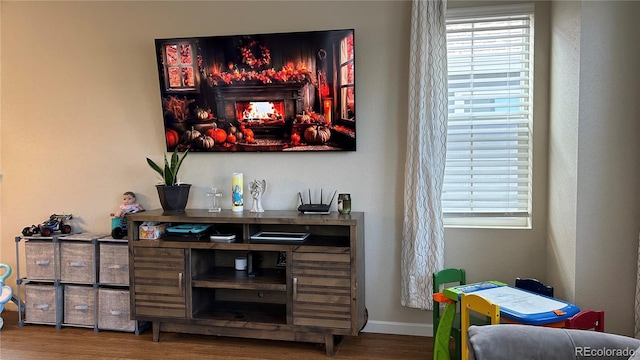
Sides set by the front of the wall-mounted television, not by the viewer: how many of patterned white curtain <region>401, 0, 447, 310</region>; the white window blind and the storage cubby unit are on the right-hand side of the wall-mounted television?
1

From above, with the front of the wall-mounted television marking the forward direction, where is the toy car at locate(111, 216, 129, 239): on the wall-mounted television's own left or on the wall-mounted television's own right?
on the wall-mounted television's own right

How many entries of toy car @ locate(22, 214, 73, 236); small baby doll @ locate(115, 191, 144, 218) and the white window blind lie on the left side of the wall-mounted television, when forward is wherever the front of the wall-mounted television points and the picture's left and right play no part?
1

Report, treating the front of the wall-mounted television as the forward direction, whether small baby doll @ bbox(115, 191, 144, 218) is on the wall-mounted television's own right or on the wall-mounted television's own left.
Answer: on the wall-mounted television's own right

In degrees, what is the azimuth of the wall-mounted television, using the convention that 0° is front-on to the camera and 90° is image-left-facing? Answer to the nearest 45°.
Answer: approximately 0°
